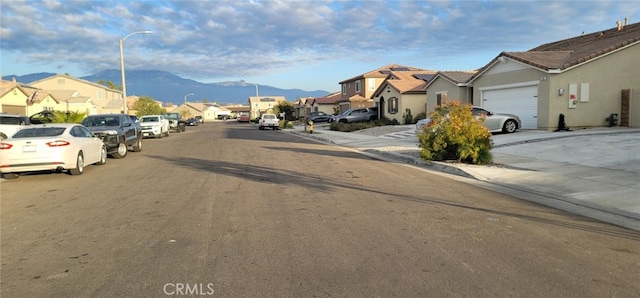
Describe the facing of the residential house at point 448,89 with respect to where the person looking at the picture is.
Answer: facing the viewer and to the left of the viewer

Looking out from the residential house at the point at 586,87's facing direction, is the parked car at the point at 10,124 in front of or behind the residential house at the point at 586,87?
in front

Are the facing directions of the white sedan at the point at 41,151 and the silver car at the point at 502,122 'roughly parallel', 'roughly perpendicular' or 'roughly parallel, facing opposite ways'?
roughly perpendicular

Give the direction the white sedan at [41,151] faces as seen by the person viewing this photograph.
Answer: facing away from the viewer and to the right of the viewer

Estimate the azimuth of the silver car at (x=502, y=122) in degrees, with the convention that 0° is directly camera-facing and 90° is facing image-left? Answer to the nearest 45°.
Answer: approximately 270°

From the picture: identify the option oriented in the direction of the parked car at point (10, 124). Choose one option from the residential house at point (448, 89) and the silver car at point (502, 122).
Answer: the residential house

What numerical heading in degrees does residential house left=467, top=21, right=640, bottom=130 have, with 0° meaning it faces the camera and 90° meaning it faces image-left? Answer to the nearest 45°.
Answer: approximately 45°

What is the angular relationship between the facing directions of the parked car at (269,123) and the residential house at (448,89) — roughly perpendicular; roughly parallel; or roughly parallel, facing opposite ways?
roughly perpendicular

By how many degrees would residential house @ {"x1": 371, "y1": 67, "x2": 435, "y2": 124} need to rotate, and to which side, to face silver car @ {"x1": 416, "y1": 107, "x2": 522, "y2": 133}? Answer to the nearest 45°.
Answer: approximately 45° to its left
